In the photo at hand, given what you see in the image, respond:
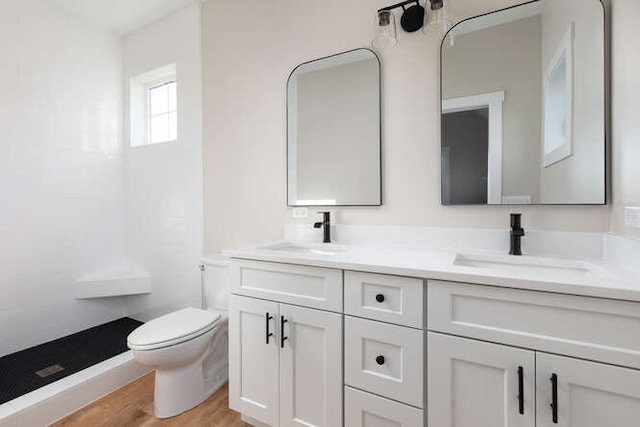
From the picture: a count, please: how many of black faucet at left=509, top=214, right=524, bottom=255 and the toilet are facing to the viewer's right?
0

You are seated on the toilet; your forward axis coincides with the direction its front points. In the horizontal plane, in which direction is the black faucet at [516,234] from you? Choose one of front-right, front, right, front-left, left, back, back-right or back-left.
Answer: left

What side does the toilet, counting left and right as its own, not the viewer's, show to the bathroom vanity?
left

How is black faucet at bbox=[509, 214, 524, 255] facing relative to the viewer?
toward the camera

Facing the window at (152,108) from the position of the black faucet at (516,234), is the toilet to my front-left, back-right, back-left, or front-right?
front-left
